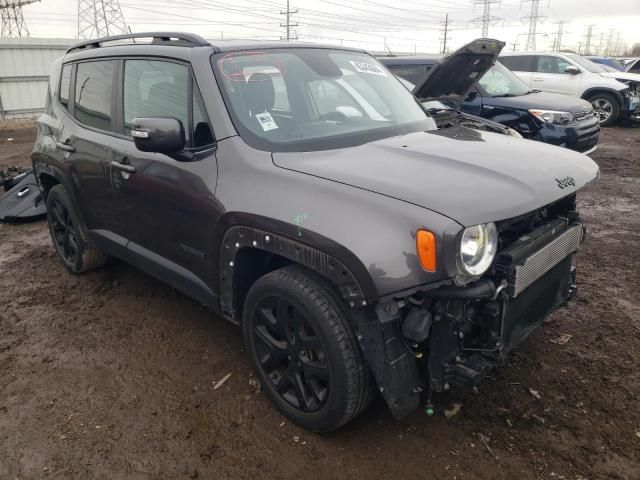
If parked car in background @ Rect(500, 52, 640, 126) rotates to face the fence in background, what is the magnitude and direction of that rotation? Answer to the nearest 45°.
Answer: approximately 135° to its right

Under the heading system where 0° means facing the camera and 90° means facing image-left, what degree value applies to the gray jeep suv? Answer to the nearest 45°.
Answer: approximately 315°

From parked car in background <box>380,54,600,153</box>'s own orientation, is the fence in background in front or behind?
behind

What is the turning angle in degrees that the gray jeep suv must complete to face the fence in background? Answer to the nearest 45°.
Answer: approximately 180°

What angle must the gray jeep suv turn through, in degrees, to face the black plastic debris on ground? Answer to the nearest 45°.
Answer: approximately 180°

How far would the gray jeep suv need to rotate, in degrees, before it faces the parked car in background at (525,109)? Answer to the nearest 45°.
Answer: approximately 90° to its left

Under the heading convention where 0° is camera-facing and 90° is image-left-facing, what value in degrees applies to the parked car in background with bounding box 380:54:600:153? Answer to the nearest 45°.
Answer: approximately 315°

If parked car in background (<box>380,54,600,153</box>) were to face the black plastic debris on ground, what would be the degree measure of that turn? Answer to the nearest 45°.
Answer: approximately 90° to its right

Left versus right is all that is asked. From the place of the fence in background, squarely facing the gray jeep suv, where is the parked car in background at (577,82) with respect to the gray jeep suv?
left

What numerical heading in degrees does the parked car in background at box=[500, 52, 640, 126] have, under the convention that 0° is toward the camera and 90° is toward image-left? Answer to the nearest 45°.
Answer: approximately 315°
